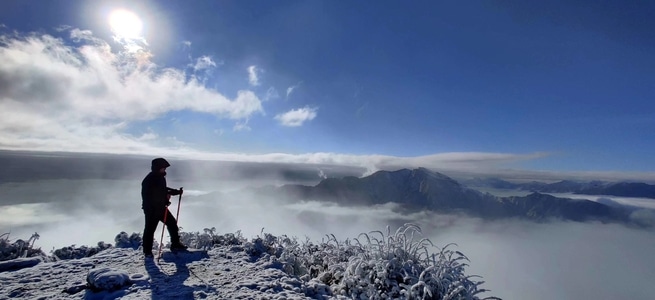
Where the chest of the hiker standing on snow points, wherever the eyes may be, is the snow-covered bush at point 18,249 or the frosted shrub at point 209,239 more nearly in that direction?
the frosted shrub

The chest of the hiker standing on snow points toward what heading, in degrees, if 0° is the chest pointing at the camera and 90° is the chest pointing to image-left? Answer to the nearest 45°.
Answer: approximately 270°

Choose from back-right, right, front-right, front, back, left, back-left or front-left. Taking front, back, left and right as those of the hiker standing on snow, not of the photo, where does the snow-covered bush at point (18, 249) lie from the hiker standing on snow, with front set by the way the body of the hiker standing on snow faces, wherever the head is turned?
back-left

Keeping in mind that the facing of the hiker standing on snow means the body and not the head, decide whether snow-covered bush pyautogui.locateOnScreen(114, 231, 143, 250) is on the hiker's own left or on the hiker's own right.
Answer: on the hiker's own left

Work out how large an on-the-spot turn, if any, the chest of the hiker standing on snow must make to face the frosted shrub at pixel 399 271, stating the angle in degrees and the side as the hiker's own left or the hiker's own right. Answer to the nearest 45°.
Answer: approximately 45° to the hiker's own right

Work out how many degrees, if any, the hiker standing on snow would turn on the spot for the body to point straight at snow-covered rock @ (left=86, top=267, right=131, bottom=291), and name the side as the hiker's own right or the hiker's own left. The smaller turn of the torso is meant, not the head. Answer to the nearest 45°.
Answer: approximately 90° to the hiker's own right
